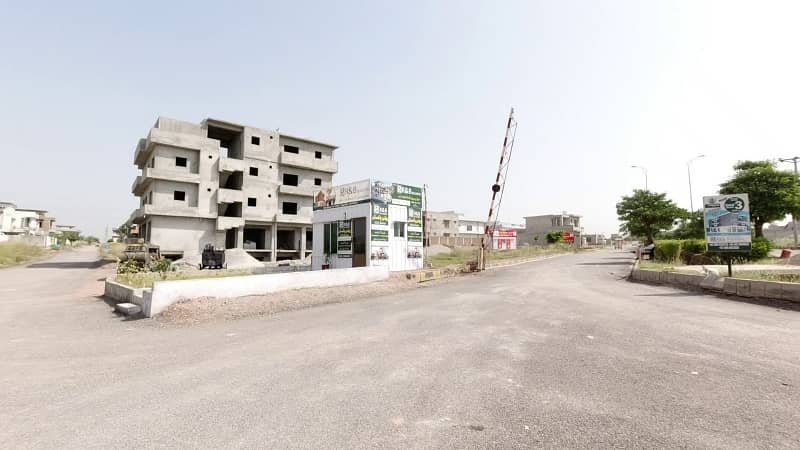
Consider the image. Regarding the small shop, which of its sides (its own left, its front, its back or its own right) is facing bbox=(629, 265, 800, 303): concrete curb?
left

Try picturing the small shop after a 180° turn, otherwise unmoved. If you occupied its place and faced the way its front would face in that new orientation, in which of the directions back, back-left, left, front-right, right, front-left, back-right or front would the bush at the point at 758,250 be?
front-right

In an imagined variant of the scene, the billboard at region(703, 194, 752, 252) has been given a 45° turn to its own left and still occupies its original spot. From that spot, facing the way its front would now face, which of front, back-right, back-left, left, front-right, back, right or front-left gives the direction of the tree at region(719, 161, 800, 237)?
back-left

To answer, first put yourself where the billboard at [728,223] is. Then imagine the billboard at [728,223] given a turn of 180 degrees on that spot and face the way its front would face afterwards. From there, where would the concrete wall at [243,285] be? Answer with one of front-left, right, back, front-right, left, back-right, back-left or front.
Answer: back-left

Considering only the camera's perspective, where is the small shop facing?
facing the viewer and to the left of the viewer

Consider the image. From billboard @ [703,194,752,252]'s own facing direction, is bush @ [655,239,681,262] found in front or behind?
behind

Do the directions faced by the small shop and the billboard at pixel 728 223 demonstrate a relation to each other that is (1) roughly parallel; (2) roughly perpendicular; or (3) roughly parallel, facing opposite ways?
roughly parallel

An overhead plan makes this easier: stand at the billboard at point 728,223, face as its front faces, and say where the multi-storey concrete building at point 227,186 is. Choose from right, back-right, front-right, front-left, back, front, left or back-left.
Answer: right

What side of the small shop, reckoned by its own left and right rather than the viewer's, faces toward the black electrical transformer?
right

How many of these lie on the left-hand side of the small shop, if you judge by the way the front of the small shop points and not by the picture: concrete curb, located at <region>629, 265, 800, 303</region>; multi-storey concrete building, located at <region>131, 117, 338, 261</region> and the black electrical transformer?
1

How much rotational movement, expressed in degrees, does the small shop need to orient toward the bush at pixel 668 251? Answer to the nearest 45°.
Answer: approximately 135° to its left

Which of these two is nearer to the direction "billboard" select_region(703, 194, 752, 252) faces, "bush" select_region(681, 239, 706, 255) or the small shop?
the small shop

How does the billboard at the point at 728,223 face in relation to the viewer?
toward the camera

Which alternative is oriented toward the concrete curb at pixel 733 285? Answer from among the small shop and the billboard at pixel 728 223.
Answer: the billboard
